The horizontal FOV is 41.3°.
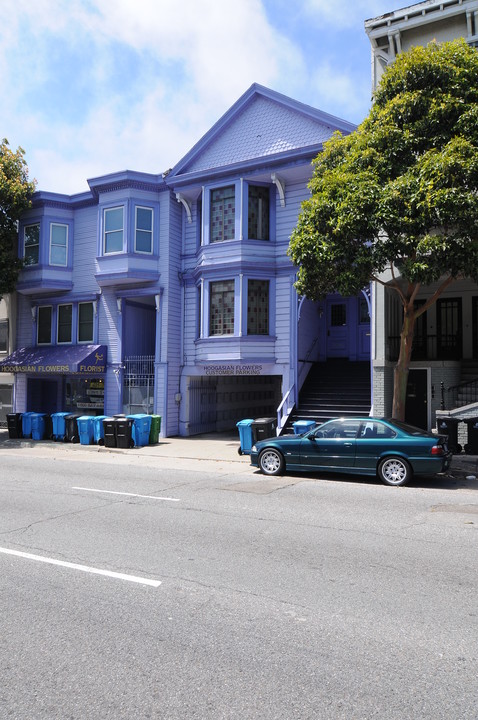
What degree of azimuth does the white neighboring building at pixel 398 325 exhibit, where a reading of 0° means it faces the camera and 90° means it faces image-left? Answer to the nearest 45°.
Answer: approximately 0°

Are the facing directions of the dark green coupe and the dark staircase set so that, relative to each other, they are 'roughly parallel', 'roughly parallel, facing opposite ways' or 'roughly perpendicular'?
roughly perpendicular

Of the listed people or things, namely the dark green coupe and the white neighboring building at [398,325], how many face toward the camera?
1

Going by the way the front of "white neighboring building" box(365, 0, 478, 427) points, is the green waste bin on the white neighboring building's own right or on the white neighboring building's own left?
on the white neighboring building's own right

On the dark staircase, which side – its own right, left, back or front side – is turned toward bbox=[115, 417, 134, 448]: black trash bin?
right

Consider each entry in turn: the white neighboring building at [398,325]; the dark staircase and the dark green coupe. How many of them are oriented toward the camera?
2
